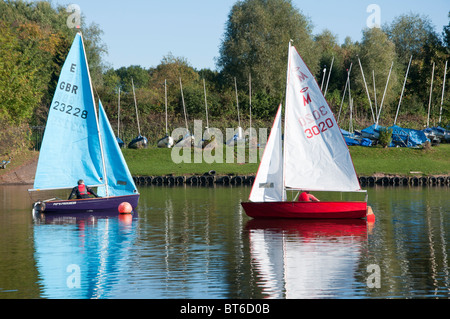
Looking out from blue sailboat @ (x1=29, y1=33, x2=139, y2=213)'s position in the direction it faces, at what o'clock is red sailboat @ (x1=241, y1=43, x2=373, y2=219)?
The red sailboat is roughly at 1 o'clock from the blue sailboat.

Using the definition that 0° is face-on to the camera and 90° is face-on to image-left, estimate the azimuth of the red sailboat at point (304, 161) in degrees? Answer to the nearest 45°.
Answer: approximately 90°

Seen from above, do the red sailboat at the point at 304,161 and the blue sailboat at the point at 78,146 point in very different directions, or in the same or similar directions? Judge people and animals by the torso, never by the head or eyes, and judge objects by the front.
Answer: very different directions

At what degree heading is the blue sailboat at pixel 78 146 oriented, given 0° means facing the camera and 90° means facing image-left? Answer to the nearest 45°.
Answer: approximately 270°

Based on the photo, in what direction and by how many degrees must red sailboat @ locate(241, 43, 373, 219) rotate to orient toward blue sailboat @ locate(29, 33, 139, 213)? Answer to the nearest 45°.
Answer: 0° — it already faces it

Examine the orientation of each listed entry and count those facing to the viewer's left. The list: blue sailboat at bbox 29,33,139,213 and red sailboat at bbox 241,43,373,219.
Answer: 1

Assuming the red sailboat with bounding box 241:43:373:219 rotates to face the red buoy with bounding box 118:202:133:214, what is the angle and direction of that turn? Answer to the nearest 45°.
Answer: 0° — it already faces it
